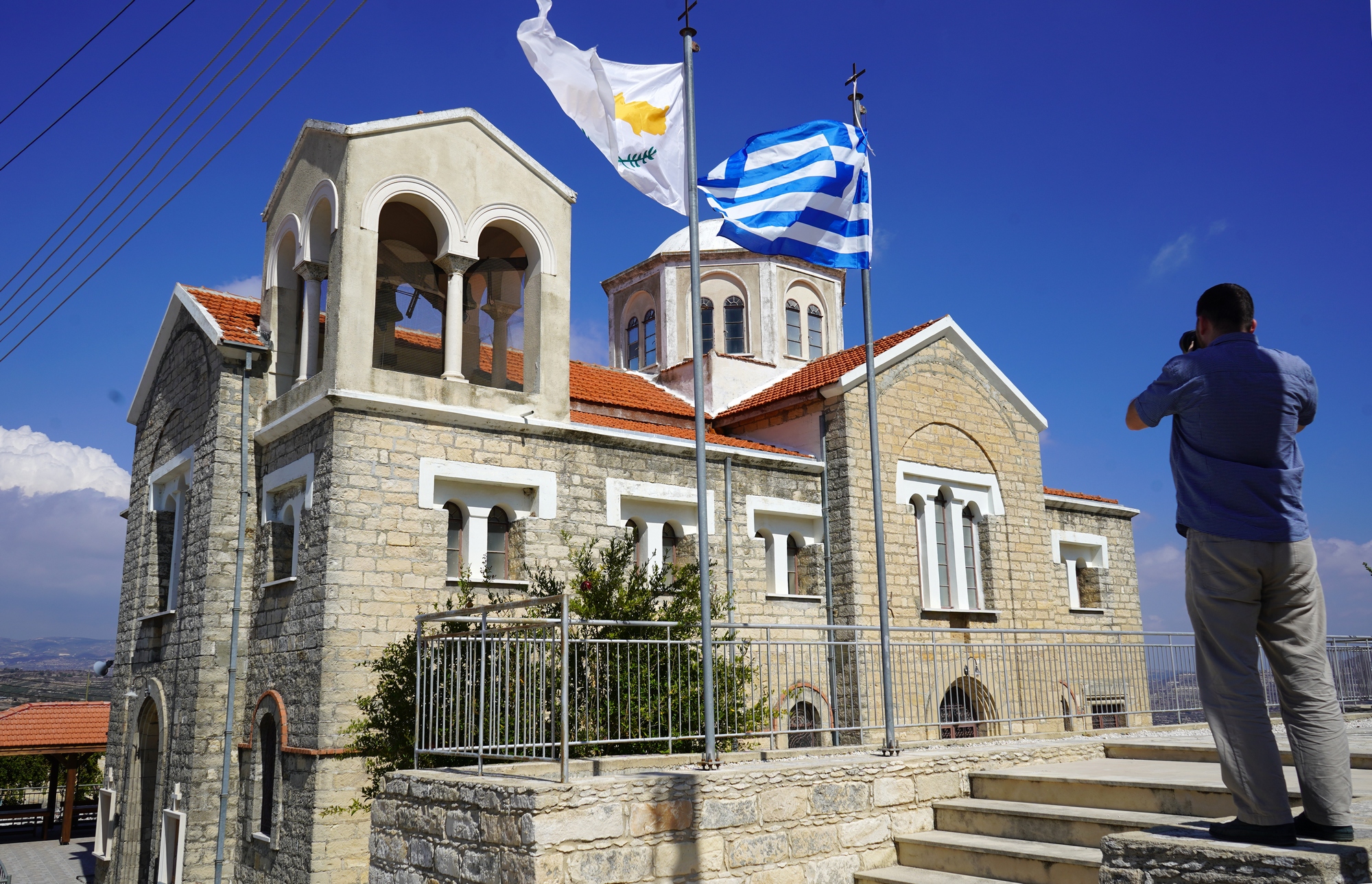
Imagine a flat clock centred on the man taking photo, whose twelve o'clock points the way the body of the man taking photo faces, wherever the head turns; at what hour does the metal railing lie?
The metal railing is roughly at 12 o'clock from the man taking photo.

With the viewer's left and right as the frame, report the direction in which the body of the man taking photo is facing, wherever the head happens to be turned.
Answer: facing away from the viewer and to the left of the viewer

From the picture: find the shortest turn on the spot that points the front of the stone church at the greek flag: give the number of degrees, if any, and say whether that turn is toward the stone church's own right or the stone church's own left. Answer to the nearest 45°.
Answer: approximately 90° to the stone church's own left

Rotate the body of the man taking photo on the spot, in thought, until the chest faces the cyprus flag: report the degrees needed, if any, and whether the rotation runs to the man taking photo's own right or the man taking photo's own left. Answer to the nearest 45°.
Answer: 0° — they already face it

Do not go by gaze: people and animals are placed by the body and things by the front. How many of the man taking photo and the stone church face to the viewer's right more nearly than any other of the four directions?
0

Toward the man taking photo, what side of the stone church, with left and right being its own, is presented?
left

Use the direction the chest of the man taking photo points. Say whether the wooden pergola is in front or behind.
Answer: in front

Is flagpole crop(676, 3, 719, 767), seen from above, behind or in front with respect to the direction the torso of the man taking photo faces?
in front

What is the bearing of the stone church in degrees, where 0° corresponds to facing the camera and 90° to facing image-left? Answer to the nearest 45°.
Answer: approximately 45°

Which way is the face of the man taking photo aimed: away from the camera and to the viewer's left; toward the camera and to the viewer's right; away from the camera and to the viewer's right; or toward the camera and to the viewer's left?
away from the camera and to the viewer's left

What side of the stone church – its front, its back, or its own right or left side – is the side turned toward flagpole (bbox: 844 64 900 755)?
left
